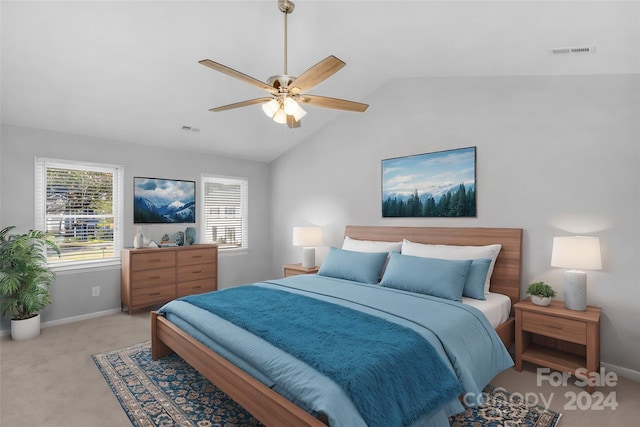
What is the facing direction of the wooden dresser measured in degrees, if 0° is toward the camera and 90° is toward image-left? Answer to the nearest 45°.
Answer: approximately 315°

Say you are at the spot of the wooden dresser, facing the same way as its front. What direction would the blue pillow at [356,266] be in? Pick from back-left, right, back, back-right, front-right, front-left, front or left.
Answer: front

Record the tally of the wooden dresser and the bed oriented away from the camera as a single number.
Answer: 0

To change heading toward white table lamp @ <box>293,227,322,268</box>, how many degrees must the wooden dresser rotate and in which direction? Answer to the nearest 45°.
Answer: approximately 45° to its left

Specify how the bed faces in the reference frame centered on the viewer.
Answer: facing the viewer and to the left of the viewer

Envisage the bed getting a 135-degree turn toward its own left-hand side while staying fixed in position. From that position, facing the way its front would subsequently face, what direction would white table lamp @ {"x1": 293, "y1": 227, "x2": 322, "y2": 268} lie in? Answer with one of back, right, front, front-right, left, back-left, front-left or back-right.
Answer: left

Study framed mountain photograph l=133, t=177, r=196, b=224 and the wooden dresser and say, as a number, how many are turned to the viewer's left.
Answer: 0

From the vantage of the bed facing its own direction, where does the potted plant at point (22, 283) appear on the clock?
The potted plant is roughly at 2 o'clock from the bed.

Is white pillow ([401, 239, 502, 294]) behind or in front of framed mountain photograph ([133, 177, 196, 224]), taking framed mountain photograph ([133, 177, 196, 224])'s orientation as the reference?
in front

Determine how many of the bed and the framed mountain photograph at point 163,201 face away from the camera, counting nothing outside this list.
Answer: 0

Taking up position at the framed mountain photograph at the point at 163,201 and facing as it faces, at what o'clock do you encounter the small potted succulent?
The small potted succulent is roughly at 12 o'clock from the framed mountain photograph.

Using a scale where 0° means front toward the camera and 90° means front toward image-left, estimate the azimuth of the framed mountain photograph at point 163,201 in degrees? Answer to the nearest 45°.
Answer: approximately 315°

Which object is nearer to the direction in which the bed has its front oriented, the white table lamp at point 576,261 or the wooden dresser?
the wooden dresser

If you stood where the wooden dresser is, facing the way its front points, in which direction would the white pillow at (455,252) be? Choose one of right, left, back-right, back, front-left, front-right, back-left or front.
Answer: front

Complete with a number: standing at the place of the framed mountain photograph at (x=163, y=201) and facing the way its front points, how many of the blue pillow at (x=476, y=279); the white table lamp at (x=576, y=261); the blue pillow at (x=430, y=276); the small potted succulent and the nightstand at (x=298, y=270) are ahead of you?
5
